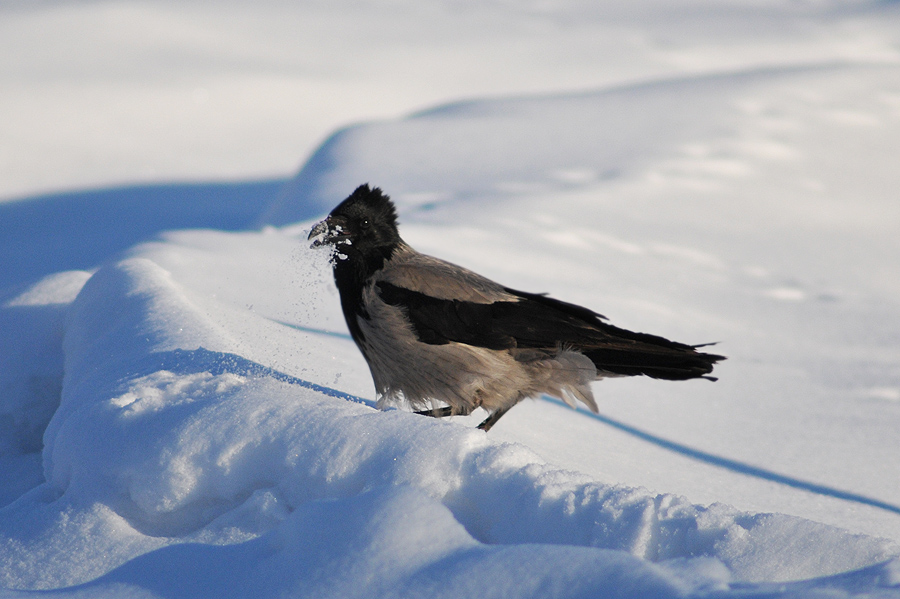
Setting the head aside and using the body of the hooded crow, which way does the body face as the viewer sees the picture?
to the viewer's left
